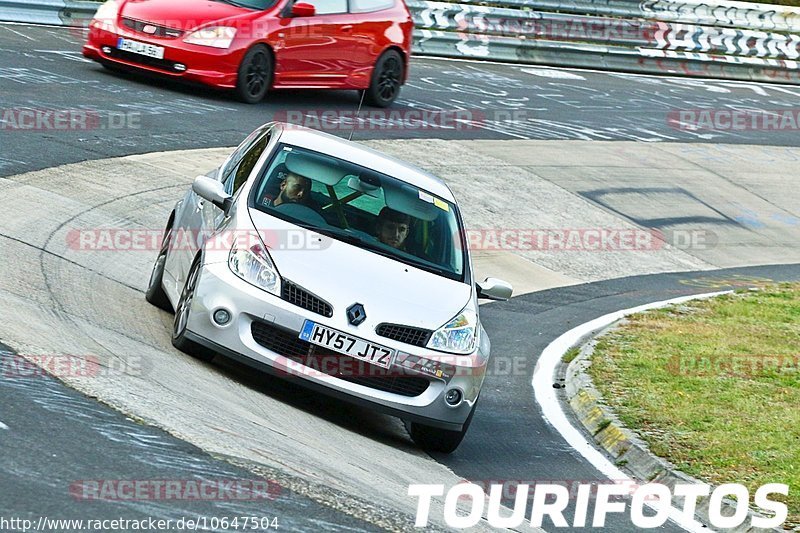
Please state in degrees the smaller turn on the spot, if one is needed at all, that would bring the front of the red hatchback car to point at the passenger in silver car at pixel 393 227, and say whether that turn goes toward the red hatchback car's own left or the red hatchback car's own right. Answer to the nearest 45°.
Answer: approximately 45° to the red hatchback car's own left

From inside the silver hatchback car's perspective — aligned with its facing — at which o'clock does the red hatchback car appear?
The red hatchback car is roughly at 6 o'clock from the silver hatchback car.

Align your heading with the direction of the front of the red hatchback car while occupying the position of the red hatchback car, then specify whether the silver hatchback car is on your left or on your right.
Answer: on your left

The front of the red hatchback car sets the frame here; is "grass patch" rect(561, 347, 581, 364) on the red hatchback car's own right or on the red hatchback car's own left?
on the red hatchback car's own left

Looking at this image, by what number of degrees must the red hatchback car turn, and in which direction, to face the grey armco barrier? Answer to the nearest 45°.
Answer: approximately 180°

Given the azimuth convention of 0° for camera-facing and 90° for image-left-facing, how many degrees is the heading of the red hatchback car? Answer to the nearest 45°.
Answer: approximately 45°

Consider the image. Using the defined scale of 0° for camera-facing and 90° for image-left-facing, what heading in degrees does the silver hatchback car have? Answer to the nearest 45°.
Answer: approximately 0°
